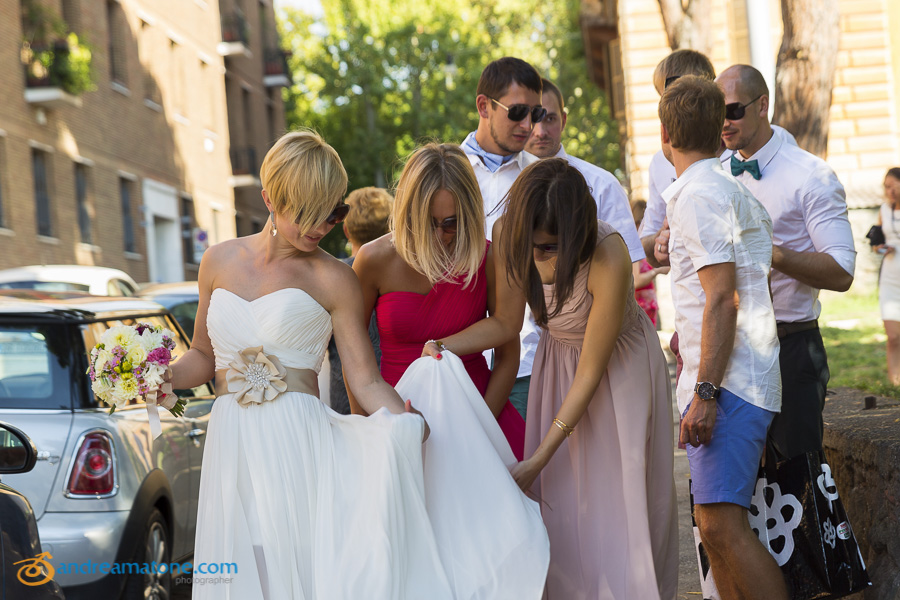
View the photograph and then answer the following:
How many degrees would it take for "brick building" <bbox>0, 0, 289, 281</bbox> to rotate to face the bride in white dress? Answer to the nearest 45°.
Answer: approximately 45° to its right

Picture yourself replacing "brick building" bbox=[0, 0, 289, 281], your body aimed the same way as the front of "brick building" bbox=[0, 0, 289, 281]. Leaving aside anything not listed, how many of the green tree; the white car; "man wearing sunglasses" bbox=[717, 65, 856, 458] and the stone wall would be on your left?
1

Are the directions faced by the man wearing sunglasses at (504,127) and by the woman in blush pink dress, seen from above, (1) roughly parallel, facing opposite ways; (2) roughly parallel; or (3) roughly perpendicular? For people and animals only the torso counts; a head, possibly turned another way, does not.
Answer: roughly perpendicular

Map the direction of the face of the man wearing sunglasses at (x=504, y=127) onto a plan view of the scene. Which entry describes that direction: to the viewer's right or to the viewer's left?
to the viewer's right

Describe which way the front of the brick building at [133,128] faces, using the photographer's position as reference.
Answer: facing the viewer and to the right of the viewer

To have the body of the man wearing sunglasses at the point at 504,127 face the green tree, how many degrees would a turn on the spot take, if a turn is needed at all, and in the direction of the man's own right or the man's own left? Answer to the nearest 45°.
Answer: approximately 135° to the man's own left

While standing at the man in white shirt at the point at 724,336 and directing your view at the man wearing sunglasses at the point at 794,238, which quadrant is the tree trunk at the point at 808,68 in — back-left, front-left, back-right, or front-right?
front-left

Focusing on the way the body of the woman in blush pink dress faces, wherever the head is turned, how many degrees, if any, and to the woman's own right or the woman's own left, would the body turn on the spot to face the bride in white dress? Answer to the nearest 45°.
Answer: approximately 45° to the woman's own right

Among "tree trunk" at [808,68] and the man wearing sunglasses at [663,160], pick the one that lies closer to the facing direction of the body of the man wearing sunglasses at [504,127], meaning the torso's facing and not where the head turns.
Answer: the man wearing sunglasses

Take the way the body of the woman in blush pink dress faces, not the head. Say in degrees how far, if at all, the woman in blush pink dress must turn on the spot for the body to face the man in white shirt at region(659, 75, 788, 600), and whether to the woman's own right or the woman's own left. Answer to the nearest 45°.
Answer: approximately 135° to the woman's own left

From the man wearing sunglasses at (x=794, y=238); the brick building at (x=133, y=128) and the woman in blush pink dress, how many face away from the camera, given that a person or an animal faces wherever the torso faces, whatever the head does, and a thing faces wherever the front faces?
0
